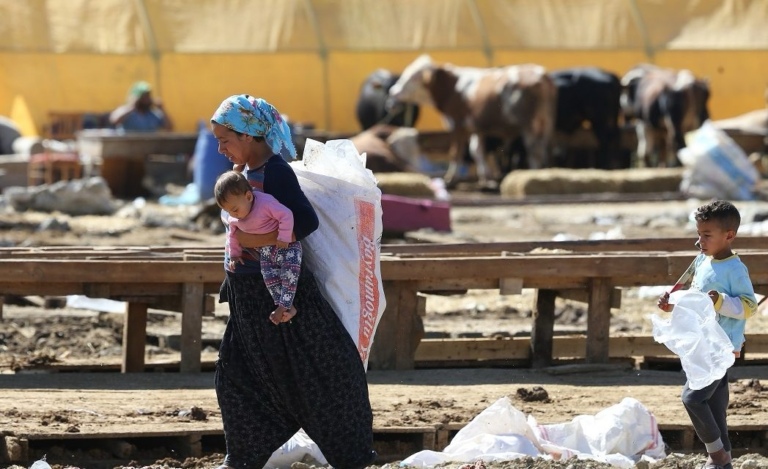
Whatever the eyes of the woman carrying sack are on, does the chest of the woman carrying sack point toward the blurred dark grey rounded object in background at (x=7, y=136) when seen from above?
no

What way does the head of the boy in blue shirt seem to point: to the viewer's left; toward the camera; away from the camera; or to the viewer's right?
to the viewer's left

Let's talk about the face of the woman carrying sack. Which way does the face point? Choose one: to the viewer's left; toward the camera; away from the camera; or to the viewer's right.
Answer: to the viewer's left

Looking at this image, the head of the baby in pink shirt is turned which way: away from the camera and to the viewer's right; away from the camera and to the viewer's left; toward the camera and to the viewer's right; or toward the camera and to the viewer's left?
toward the camera and to the viewer's left

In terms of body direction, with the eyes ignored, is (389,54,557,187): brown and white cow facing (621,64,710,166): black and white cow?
no

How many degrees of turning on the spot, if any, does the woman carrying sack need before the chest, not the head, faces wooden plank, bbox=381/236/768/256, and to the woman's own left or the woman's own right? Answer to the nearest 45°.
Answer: approximately 135° to the woman's own right

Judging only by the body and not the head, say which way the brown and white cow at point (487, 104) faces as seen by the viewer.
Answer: to the viewer's left

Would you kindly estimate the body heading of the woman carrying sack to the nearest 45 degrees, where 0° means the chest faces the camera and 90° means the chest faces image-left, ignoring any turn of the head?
approximately 90°

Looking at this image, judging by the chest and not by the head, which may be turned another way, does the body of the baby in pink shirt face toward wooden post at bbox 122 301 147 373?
no

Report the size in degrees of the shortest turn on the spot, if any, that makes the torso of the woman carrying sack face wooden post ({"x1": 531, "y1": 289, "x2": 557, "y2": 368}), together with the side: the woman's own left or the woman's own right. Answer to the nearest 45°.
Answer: approximately 135° to the woman's own right

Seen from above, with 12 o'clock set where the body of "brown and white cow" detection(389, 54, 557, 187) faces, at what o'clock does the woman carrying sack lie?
The woman carrying sack is roughly at 9 o'clock from the brown and white cow.

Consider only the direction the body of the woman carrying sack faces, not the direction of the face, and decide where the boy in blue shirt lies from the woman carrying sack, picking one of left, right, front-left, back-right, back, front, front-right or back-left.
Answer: back

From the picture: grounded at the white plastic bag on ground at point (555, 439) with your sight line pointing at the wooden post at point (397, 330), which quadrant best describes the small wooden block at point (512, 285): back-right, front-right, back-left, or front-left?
front-right

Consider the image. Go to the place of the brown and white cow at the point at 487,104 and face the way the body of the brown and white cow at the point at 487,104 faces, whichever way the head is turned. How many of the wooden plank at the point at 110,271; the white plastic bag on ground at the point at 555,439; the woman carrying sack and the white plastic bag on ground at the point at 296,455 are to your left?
4

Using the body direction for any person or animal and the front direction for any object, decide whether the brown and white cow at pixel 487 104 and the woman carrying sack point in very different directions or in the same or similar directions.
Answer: same or similar directions

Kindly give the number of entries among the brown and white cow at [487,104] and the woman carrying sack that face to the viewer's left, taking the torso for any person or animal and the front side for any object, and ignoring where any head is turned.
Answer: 2
